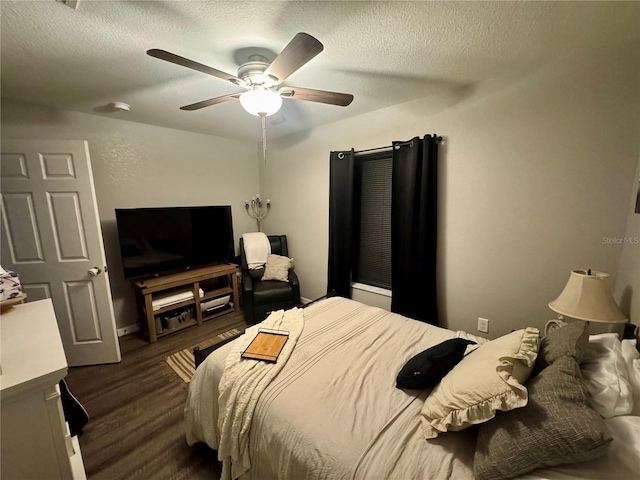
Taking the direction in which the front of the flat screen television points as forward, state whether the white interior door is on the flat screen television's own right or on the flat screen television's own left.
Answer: on the flat screen television's own right

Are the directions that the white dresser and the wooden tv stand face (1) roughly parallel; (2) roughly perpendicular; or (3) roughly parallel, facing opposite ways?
roughly perpendicular

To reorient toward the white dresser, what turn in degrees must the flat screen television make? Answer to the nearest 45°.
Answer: approximately 45° to its right

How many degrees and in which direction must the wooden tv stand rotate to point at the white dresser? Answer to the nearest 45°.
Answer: approximately 45° to its right

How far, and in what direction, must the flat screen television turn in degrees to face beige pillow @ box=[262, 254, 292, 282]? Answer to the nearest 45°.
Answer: approximately 45° to its left

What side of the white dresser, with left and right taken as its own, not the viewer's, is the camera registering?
right

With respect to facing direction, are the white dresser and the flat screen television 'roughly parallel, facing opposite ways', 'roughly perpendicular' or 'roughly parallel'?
roughly perpendicular

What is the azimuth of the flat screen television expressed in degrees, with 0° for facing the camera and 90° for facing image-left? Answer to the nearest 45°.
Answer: approximately 315°
